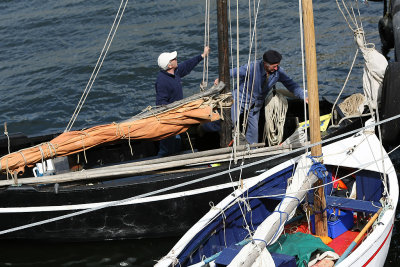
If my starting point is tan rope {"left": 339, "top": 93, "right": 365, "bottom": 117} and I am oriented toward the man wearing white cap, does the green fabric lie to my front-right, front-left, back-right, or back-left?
front-left

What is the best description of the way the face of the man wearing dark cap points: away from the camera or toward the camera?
toward the camera

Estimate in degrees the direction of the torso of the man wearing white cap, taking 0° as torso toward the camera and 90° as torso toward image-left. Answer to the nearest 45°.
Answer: approximately 270°

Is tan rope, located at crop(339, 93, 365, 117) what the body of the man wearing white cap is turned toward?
yes

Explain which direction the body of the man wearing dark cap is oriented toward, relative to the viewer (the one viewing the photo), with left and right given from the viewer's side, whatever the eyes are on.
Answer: facing the viewer and to the right of the viewer

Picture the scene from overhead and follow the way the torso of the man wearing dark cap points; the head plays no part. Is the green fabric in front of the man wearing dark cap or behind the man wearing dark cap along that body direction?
in front

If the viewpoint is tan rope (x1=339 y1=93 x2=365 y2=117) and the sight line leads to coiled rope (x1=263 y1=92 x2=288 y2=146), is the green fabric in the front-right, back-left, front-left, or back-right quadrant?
front-left

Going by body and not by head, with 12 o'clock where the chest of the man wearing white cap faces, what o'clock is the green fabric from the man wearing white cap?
The green fabric is roughly at 2 o'clock from the man wearing white cap.

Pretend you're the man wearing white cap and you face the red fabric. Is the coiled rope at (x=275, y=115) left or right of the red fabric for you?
left

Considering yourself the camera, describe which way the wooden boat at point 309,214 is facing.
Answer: facing away from the viewer and to the right of the viewer

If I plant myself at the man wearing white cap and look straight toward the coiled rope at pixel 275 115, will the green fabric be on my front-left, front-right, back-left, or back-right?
front-right

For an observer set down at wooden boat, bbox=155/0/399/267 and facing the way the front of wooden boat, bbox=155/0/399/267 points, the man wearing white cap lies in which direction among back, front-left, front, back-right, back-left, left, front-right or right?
left

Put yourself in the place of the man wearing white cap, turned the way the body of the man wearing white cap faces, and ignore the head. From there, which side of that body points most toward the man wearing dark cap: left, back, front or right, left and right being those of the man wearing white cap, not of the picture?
front

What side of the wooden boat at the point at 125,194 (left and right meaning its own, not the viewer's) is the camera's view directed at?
right

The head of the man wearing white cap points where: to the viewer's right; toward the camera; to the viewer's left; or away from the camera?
to the viewer's right
